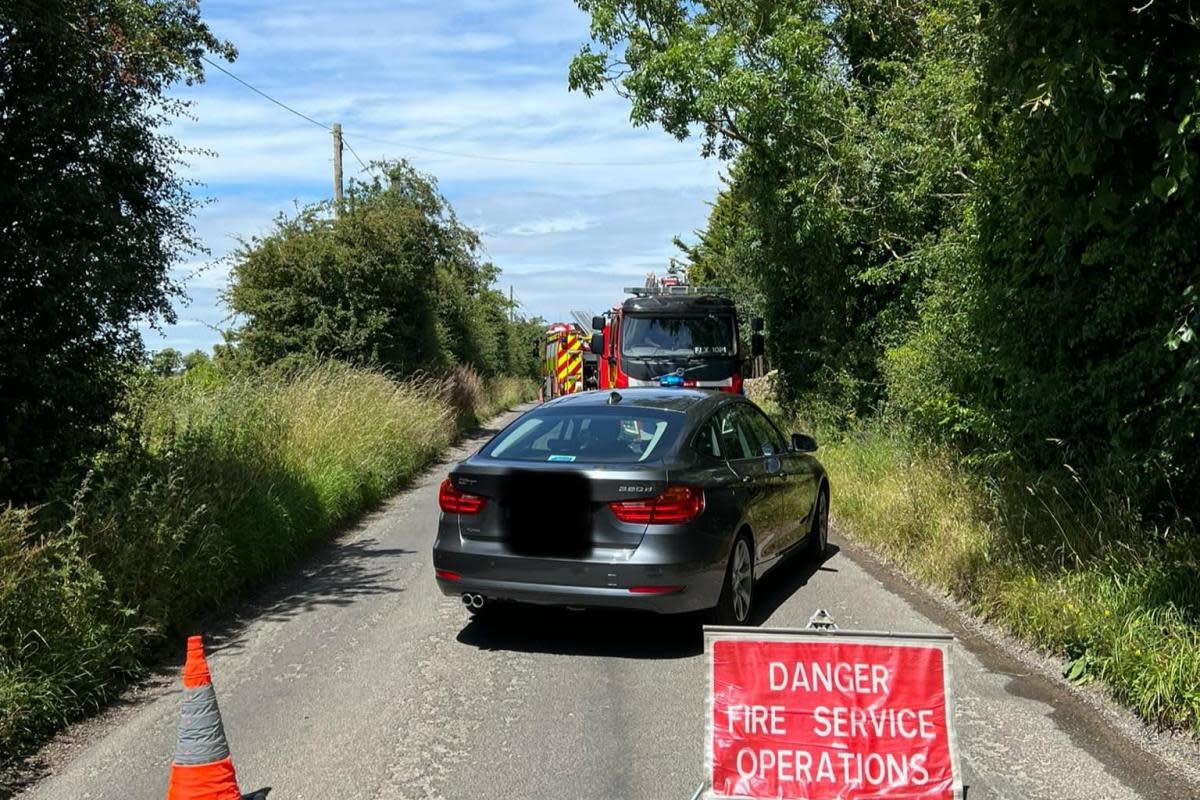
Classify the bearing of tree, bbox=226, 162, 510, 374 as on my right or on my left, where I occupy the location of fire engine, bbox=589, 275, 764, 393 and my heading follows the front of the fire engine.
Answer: on my right

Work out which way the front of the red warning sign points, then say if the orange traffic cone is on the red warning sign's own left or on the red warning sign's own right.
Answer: on the red warning sign's own right

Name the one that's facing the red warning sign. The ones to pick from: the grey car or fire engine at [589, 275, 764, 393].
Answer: the fire engine

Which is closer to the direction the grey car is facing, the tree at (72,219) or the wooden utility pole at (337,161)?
the wooden utility pole

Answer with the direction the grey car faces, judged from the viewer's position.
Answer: facing away from the viewer and to the right of the viewer

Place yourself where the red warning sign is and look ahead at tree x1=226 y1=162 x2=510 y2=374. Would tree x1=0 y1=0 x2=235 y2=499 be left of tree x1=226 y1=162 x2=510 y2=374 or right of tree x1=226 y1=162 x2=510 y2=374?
left

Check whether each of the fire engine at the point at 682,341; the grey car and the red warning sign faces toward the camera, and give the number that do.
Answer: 2

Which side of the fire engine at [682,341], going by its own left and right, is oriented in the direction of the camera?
front

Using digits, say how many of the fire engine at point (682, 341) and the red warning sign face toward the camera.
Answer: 2

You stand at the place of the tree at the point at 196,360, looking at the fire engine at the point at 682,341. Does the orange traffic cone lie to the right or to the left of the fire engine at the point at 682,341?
right

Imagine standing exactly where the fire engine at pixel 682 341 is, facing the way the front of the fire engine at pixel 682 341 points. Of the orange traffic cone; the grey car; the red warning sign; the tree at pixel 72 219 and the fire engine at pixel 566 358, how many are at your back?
1

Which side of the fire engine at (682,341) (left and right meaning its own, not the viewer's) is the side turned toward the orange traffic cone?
front

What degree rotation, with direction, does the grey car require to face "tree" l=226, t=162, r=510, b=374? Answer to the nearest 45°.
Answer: approximately 45° to its left

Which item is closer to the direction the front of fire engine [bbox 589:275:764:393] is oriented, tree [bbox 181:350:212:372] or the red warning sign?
the red warning sign
